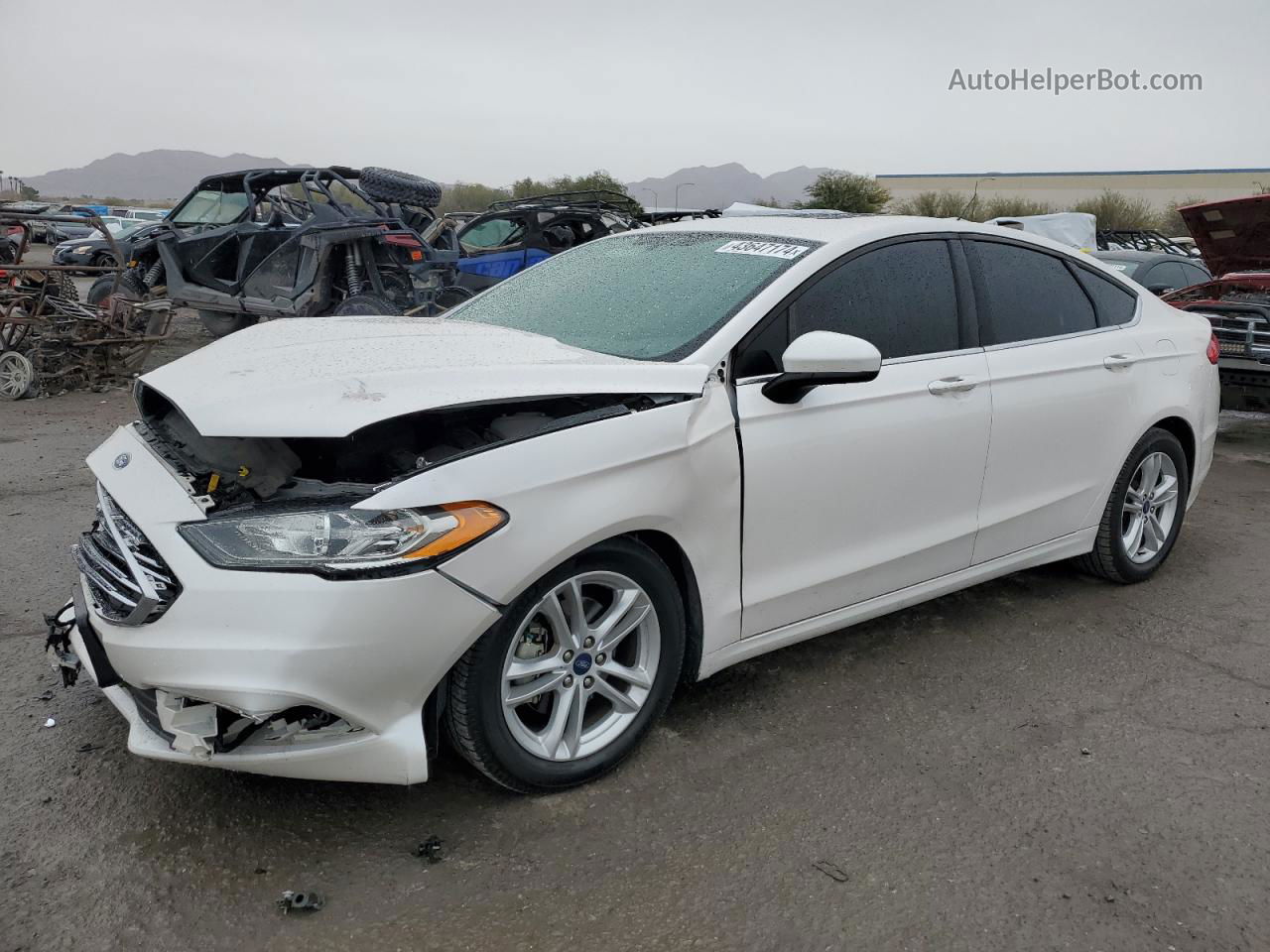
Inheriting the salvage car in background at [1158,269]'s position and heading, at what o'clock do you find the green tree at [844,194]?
The green tree is roughly at 4 o'clock from the salvage car in background.

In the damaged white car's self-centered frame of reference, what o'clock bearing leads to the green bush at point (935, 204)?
The green bush is roughly at 5 o'clock from the damaged white car.

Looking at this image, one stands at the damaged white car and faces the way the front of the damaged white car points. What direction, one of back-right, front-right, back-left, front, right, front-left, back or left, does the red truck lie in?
back

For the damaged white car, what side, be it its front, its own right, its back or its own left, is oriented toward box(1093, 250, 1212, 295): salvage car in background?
back

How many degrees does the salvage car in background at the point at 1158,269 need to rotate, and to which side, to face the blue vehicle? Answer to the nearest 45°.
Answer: approximately 45° to its right

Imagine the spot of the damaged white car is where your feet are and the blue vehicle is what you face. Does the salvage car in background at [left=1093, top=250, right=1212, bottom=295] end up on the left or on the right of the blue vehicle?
right

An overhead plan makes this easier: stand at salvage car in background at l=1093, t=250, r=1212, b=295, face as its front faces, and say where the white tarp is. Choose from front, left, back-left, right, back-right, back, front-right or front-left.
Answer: back-right

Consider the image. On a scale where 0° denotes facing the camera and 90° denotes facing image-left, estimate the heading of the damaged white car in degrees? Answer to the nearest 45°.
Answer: approximately 45°

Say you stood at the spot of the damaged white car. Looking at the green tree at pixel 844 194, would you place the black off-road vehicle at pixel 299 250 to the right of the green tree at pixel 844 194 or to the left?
left
